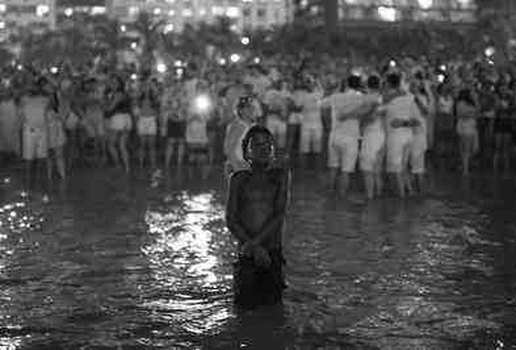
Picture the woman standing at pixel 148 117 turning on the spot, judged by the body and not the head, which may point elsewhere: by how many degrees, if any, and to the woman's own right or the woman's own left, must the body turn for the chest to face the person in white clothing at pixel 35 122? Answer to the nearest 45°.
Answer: approximately 45° to the woman's own right

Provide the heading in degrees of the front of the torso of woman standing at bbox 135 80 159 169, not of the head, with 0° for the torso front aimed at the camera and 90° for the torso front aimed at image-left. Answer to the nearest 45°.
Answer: approximately 0°

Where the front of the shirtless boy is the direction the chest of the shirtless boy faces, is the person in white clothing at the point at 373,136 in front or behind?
behind

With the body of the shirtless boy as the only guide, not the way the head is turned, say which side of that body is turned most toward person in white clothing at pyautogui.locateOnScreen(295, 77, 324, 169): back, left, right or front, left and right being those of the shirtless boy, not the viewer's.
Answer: back

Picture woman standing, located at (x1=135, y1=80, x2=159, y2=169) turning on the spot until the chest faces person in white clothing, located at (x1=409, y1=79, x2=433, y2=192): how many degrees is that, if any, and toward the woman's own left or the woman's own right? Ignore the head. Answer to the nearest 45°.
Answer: approximately 45° to the woman's own left
